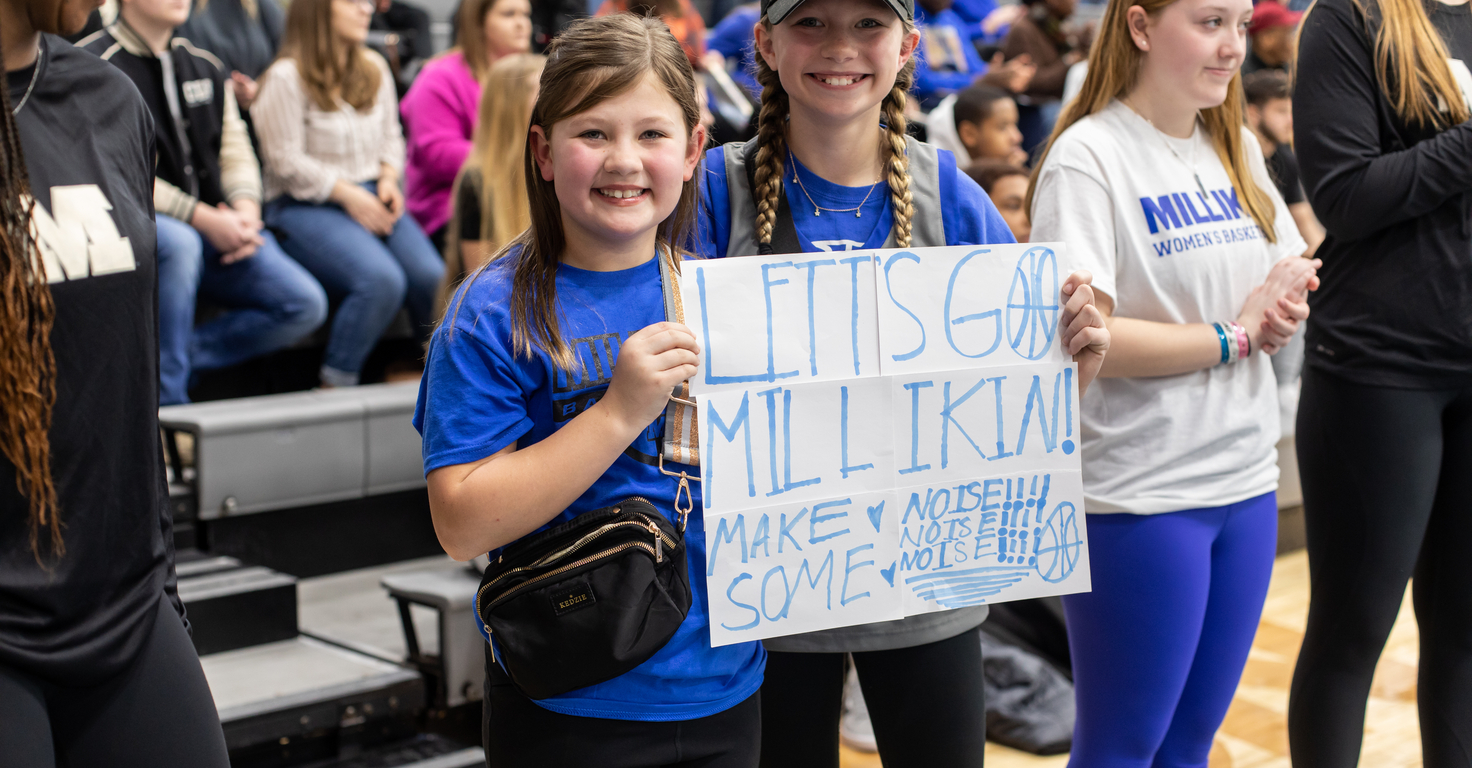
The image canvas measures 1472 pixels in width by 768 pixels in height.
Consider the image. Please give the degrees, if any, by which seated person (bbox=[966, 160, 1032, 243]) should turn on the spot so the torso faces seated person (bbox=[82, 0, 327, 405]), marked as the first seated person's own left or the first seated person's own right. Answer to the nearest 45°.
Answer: approximately 135° to the first seated person's own right

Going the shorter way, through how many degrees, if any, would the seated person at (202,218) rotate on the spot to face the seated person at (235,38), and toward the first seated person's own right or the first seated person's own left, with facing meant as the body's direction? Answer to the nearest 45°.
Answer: approximately 135° to the first seated person's own left

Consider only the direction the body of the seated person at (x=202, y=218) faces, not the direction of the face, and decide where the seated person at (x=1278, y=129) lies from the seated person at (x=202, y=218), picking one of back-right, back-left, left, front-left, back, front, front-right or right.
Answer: front-left

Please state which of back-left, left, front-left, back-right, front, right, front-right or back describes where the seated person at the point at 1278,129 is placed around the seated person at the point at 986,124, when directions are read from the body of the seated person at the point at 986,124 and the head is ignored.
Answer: front-left

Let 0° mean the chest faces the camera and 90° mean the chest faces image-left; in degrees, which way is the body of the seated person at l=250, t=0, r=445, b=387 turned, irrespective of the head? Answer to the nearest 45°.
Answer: approximately 315°

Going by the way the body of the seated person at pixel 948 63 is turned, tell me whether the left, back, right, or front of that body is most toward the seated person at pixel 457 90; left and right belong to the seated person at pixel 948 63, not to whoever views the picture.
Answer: right

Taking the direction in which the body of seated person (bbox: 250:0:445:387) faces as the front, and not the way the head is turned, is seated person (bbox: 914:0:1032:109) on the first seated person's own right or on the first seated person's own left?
on the first seated person's own left

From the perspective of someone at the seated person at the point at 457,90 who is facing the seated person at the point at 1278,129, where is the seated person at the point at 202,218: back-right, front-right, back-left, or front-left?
back-right
